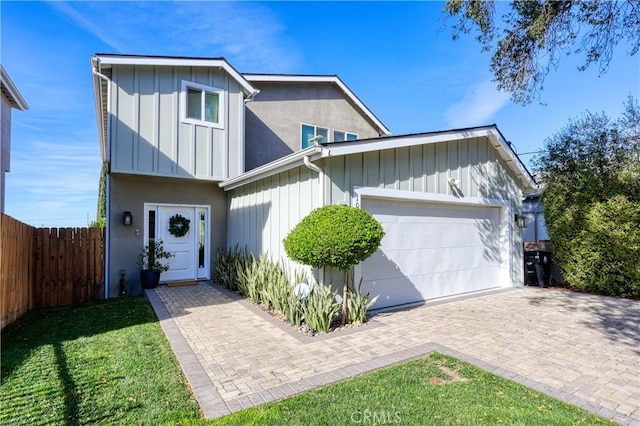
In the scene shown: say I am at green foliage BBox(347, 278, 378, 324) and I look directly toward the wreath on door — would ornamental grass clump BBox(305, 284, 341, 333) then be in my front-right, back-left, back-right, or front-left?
front-left

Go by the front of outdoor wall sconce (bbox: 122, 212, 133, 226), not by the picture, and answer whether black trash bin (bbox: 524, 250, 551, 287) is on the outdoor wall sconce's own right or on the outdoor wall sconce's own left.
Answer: on the outdoor wall sconce's own left

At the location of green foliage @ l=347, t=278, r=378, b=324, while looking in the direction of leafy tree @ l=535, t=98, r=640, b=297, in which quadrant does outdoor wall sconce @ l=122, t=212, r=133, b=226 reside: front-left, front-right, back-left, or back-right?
back-left

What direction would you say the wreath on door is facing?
toward the camera

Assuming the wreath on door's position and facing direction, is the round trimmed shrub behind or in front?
in front

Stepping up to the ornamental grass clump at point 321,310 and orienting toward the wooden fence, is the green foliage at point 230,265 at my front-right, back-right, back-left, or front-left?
front-right

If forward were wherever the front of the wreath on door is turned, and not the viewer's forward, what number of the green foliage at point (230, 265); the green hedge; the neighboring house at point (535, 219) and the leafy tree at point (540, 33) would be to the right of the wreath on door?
0

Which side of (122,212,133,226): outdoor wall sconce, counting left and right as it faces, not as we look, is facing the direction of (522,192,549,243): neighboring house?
left

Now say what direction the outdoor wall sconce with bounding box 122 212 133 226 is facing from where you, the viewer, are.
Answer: facing the viewer

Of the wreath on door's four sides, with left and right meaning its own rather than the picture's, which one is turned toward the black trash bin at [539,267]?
left

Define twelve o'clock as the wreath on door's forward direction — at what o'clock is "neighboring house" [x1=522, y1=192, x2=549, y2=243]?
The neighboring house is roughly at 9 o'clock from the wreath on door.

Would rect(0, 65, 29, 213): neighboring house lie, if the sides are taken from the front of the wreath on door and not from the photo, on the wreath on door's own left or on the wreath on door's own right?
on the wreath on door's own right

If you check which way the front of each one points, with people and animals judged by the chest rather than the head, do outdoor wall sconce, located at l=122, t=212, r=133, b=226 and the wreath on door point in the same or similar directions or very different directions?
same or similar directions

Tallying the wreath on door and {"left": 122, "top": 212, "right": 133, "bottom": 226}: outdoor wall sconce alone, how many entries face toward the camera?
2

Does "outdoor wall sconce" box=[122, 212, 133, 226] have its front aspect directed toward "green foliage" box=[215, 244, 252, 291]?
no
